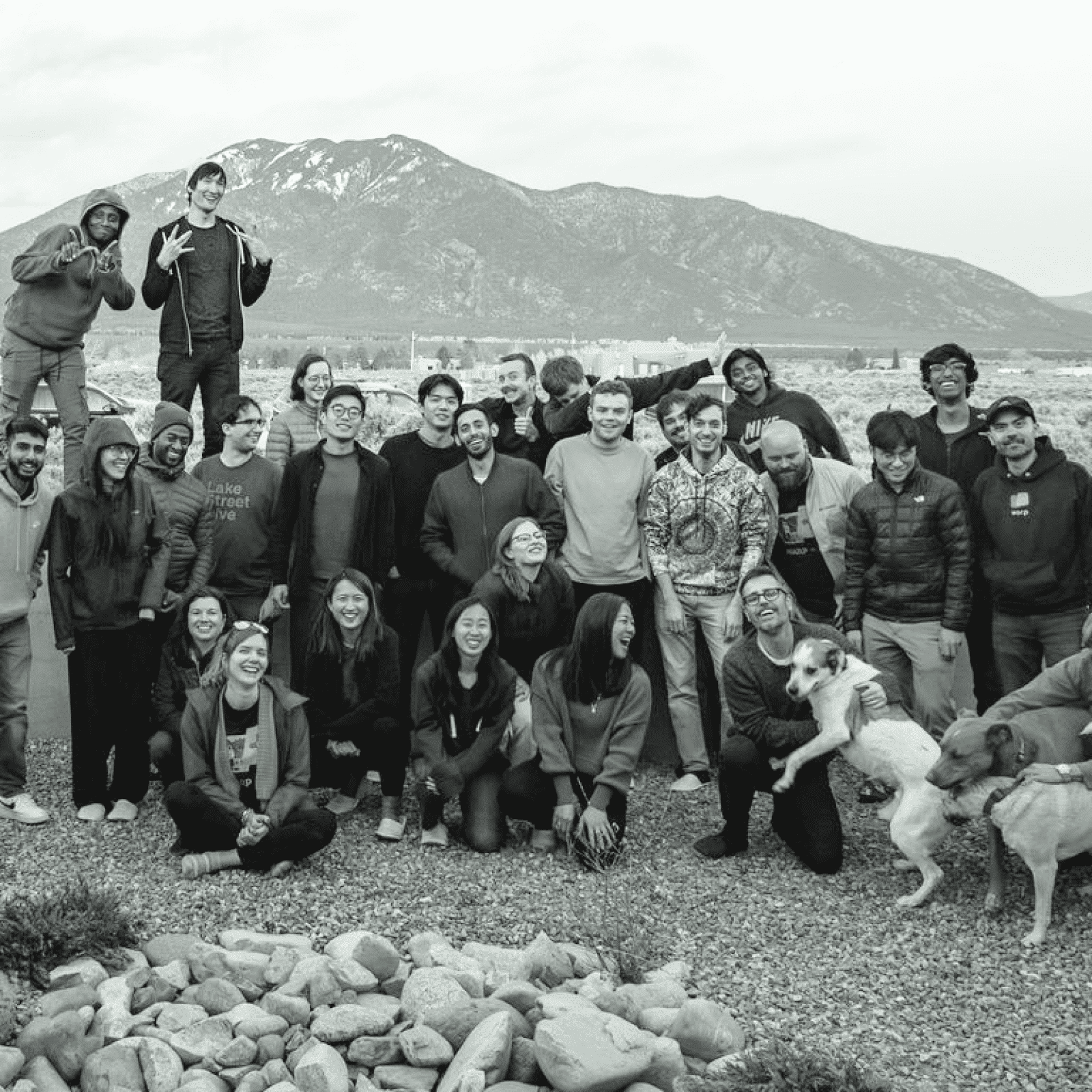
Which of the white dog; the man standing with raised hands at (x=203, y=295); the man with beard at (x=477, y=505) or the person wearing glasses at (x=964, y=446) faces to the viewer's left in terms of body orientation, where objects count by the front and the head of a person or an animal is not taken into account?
the white dog

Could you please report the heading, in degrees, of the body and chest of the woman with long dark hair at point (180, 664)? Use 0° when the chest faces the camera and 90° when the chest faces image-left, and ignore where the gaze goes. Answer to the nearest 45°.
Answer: approximately 315°

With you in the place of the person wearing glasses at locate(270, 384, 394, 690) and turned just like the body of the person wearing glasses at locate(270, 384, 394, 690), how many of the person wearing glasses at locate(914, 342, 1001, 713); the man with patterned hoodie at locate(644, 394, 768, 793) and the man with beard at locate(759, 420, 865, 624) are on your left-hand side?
3

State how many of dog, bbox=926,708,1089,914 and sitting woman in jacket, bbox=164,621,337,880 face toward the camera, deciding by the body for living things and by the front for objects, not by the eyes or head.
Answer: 1

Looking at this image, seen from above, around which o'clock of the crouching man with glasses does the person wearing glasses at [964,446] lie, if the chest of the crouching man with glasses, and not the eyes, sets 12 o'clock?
The person wearing glasses is roughly at 7 o'clock from the crouching man with glasses.

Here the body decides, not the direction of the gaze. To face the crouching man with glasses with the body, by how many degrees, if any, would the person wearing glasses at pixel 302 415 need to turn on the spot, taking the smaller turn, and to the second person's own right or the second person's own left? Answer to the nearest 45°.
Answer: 0° — they already face them

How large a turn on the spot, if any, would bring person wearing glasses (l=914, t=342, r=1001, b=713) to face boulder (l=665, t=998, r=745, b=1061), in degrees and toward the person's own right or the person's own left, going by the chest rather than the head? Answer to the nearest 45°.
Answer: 0° — they already face it

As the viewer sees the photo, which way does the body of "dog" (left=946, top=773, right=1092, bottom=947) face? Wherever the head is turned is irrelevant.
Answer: to the viewer's left
